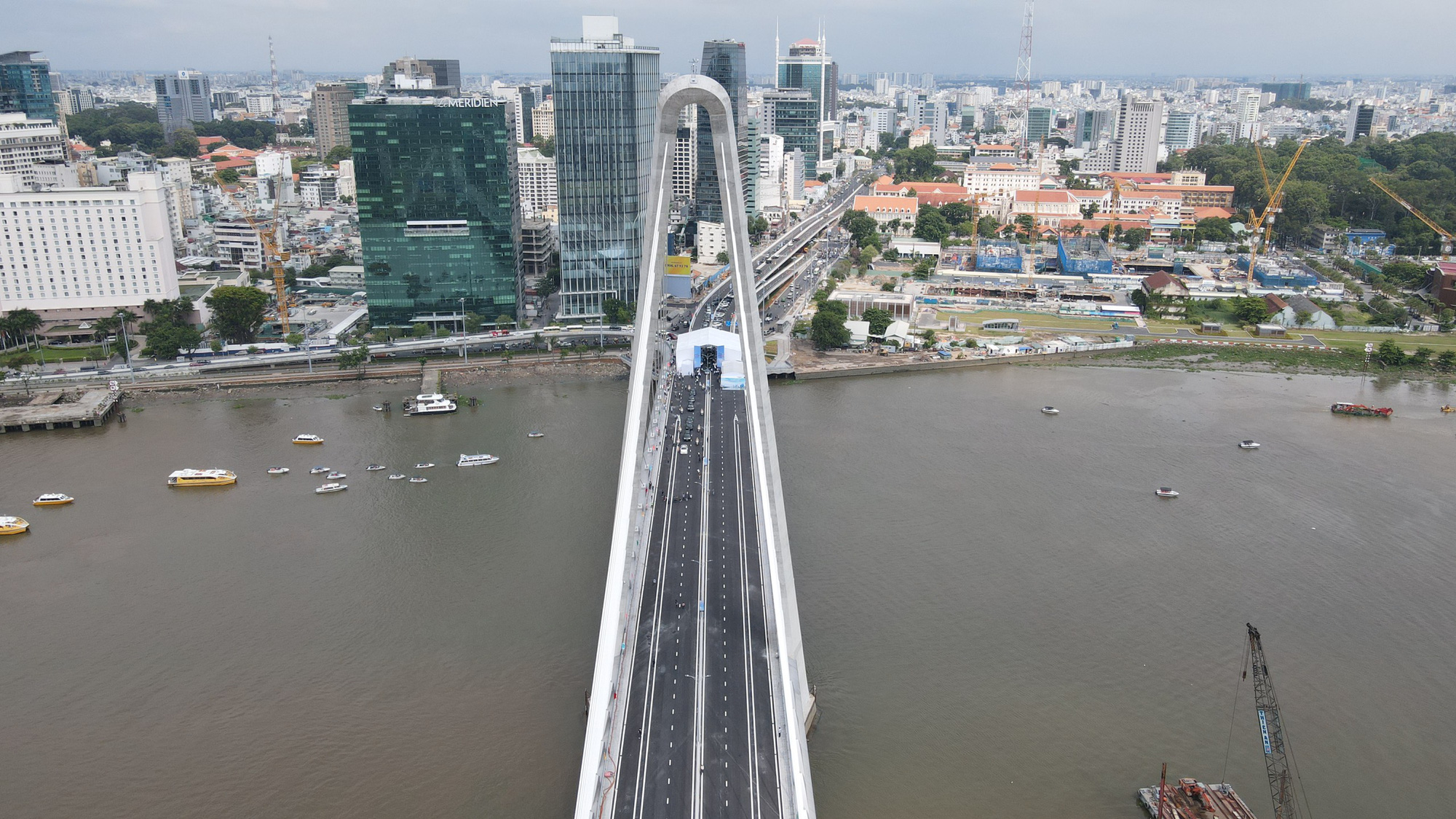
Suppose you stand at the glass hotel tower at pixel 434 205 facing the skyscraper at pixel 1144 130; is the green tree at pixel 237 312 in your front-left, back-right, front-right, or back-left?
back-left

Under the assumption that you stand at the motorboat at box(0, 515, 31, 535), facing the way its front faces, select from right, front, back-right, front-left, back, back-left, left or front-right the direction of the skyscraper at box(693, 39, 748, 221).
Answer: front-left

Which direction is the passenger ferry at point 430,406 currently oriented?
to the viewer's right

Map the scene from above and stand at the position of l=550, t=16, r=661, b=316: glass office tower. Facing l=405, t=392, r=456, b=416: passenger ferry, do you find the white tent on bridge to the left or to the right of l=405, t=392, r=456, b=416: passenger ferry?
left

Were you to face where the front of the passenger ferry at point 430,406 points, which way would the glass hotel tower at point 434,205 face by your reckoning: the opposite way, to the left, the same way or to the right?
to the right

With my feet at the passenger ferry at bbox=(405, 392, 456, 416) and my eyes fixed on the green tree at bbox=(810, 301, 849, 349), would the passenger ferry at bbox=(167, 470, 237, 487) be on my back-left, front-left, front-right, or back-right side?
back-right

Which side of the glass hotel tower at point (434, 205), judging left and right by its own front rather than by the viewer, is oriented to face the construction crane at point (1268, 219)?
left

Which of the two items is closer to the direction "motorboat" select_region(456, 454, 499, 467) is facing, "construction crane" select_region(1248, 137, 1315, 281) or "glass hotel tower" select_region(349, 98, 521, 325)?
the construction crane

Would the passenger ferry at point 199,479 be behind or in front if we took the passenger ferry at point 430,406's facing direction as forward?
behind

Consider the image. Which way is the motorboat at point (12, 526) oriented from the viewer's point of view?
to the viewer's right

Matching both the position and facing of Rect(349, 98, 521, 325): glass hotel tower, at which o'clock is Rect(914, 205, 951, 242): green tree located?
The green tree is roughly at 8 o'clock from the glass hotel tower.

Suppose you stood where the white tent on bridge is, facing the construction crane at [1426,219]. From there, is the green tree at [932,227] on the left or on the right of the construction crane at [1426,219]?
left
